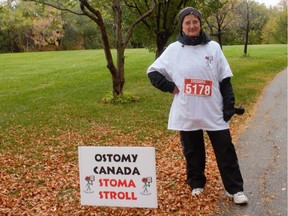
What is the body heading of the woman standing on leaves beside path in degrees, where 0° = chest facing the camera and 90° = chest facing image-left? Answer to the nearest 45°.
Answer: approximately 0°

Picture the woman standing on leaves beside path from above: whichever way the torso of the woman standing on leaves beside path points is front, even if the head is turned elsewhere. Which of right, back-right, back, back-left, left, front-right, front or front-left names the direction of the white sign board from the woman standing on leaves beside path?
front-right

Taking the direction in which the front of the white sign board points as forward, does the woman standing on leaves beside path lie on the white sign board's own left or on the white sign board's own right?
on the white sign board's own left

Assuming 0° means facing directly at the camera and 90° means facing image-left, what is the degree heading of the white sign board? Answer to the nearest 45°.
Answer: approximately 0°

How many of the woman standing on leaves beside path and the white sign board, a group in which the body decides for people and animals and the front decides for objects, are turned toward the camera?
2
